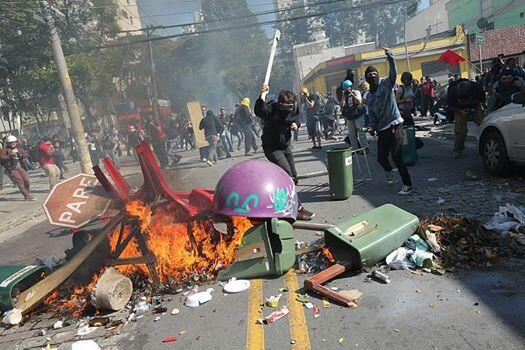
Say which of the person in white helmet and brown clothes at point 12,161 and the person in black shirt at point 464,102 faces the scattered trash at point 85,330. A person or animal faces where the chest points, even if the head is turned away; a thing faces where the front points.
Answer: the person in white helmet and brown clothes

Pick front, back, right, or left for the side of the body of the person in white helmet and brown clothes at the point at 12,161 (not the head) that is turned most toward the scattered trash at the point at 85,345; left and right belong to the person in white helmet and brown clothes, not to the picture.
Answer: front

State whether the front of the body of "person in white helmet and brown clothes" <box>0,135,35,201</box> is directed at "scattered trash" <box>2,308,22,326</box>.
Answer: yes

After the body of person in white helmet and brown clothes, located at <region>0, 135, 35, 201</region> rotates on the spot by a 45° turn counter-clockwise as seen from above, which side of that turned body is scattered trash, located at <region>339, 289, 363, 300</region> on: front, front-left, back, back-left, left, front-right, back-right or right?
front-right

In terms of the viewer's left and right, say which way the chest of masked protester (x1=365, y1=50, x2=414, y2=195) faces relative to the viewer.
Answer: facing the viewer and to the left of the viewer

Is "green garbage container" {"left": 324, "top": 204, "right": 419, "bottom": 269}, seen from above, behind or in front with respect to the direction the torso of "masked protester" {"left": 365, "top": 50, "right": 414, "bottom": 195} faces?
in front

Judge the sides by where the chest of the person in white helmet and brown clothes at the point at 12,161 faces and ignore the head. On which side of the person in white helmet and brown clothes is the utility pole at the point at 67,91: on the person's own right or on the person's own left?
on the person's own left

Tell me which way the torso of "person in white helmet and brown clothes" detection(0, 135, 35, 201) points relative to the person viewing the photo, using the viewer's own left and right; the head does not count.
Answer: facing the viewer

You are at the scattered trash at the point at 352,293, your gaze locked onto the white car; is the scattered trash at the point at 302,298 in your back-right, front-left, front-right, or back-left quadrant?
back-left
